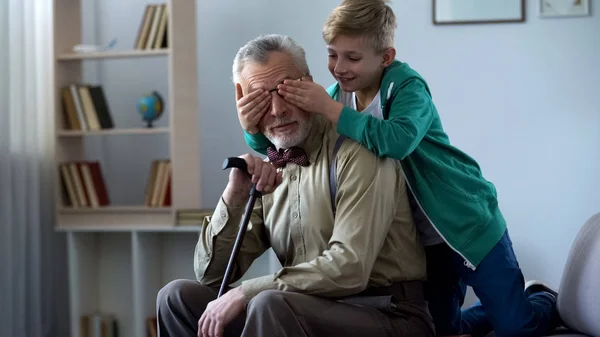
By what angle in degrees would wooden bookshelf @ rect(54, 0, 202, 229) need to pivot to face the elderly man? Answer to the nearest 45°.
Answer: approximately 45° to its left

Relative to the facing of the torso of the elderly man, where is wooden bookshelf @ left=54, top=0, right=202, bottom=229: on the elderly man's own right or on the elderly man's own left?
on the elderly man's own right

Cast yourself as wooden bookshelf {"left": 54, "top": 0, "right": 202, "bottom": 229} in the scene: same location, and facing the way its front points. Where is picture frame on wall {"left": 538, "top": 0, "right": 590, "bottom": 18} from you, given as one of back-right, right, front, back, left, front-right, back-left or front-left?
back-left

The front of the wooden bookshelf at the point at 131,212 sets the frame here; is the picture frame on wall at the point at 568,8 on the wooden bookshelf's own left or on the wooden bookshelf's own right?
on the wooden bookshelf's own left

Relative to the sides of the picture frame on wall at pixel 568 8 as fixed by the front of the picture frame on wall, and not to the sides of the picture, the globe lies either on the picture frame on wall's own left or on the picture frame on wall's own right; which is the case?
on the picture frame on wall's own right

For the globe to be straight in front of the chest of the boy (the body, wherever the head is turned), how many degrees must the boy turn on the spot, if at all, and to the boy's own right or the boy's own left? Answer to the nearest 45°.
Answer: approximately 90° to the boy's own right
